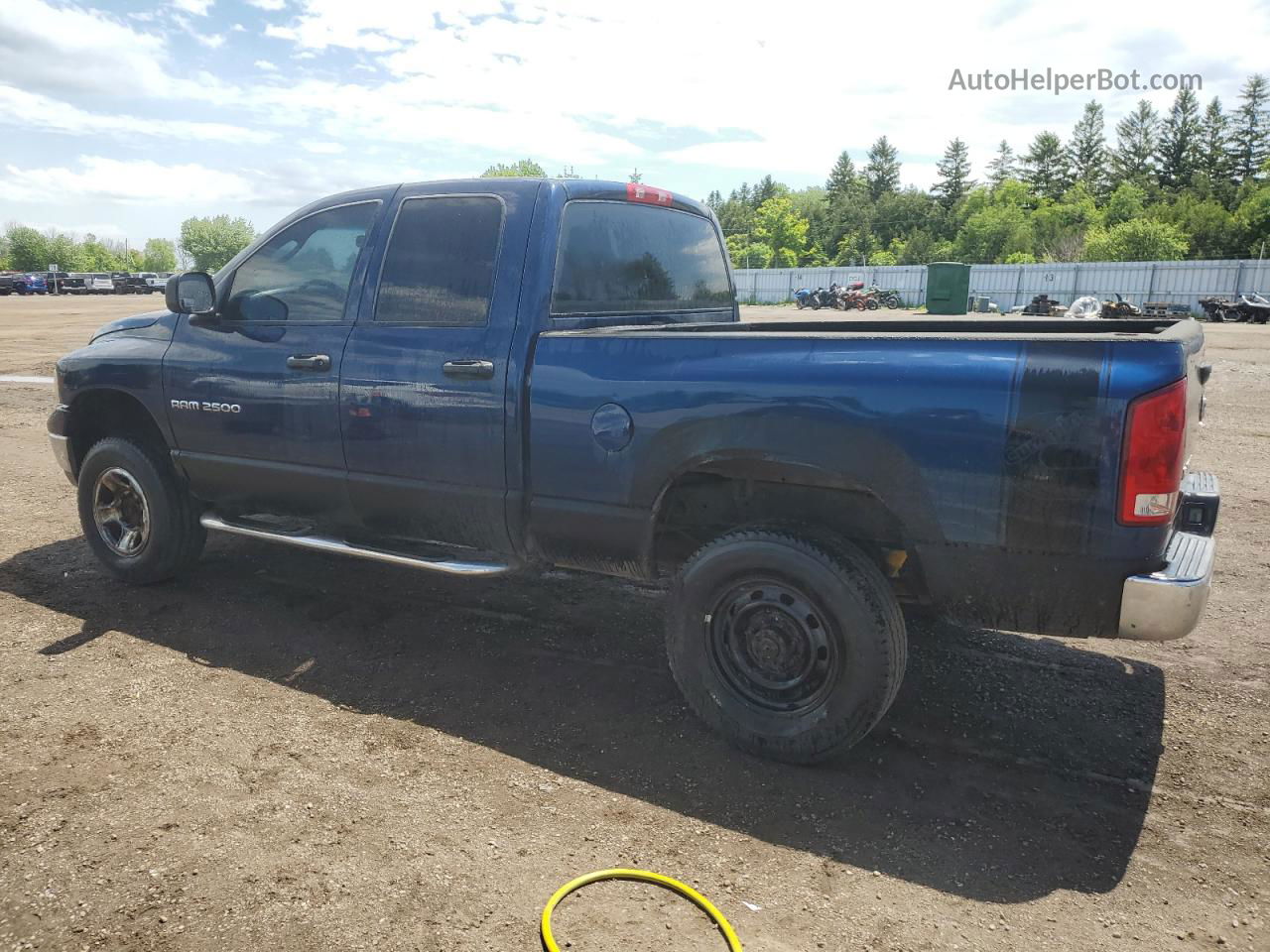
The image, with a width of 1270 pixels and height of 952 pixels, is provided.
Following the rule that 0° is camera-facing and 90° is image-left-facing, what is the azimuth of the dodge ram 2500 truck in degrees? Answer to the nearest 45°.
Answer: approximately 135°

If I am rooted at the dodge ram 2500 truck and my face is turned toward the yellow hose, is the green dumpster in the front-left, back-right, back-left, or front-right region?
back-left

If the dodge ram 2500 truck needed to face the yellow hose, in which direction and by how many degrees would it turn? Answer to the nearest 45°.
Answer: approximately 135° to its left

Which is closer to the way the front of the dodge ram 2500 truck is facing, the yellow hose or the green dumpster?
the green dumpster

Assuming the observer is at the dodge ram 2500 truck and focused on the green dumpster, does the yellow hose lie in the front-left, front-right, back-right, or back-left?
back-right

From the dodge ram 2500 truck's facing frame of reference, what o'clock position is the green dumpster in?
The green dumpster is roughly at 2 o'clock from the dodge ram 2500 truck.
